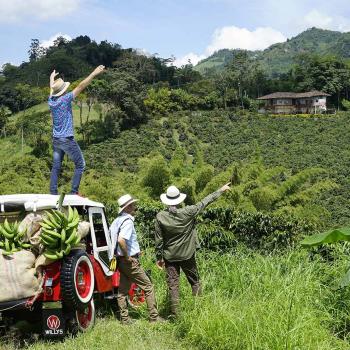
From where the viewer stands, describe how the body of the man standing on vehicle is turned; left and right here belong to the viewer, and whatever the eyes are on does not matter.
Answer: facing away from the viewer and to the right of the viewer

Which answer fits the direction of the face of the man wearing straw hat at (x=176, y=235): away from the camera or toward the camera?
away from the camera

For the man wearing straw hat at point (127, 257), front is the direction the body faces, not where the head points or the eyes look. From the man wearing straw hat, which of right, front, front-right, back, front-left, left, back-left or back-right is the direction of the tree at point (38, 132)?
left

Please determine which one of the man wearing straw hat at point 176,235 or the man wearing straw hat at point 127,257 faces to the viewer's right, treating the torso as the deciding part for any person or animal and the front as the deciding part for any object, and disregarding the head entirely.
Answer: the man wearing straw hat at point 127,257

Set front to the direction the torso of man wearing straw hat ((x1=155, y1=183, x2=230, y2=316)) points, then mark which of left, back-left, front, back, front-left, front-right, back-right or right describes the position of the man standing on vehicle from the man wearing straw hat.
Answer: front-left

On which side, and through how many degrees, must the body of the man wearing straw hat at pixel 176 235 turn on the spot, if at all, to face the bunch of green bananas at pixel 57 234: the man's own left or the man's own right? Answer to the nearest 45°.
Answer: approximately 135° to the man's own left

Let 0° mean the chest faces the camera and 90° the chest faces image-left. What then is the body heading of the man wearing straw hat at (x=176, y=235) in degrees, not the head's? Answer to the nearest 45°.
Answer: approximately 180°

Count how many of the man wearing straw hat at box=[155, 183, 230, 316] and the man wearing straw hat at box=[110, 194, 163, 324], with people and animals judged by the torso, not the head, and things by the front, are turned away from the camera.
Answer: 1

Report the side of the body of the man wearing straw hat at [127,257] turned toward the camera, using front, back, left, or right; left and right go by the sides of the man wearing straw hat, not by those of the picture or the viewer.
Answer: right

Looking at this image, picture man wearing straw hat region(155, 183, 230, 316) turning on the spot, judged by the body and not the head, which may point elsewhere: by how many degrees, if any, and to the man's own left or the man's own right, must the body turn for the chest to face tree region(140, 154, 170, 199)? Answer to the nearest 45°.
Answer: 0° — they already face it
